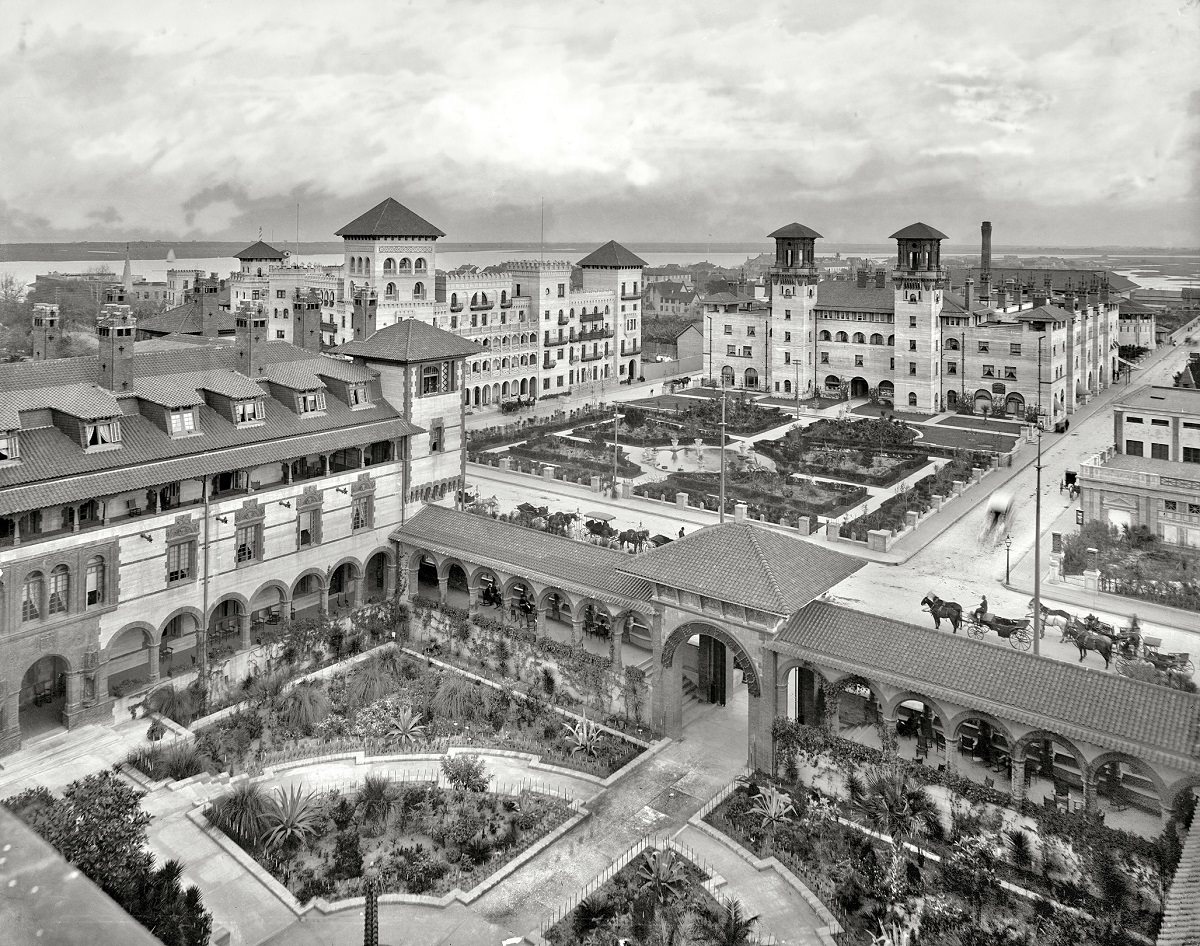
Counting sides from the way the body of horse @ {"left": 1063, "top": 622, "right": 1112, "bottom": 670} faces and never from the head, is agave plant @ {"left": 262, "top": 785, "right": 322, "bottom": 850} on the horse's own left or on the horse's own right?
on the horse's own left

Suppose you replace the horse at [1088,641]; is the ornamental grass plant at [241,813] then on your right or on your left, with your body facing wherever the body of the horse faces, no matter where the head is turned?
on your left

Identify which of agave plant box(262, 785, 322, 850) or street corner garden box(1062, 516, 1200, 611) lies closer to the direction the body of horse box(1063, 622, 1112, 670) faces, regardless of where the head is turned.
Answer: the agave plant

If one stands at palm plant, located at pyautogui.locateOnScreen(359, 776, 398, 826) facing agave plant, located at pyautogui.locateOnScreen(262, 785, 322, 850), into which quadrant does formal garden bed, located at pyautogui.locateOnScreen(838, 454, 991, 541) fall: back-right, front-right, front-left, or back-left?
back-right

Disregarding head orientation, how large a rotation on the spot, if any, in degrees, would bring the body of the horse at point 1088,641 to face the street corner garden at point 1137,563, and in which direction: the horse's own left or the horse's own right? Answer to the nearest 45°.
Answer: approximately 90° to the horse's own right

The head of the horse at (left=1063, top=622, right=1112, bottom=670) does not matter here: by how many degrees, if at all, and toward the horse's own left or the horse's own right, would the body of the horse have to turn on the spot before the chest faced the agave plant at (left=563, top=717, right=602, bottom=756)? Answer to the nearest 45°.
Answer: approximately 45° to the horse's own left

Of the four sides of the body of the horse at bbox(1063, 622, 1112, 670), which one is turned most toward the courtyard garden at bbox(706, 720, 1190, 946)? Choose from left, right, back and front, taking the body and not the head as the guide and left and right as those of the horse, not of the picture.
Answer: left

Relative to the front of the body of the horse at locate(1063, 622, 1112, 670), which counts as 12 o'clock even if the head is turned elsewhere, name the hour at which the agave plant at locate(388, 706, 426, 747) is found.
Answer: The agave plant is roughly at 11 o'clock from the horse.

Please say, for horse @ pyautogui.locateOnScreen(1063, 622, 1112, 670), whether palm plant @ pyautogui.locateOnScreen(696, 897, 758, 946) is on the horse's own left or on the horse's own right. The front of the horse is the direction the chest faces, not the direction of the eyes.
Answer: on the horse's own left

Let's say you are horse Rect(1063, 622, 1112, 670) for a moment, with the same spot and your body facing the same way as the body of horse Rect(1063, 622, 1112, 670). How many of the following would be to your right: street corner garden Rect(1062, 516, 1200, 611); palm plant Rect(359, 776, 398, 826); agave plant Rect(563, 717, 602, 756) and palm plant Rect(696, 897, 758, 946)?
1

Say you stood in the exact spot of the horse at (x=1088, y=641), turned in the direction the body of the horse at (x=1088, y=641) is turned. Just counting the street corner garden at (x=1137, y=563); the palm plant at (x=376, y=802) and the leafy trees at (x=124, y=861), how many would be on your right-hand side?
1

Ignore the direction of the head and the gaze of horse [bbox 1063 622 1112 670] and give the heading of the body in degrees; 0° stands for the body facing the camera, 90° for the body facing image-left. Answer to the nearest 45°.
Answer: approximately 90°
